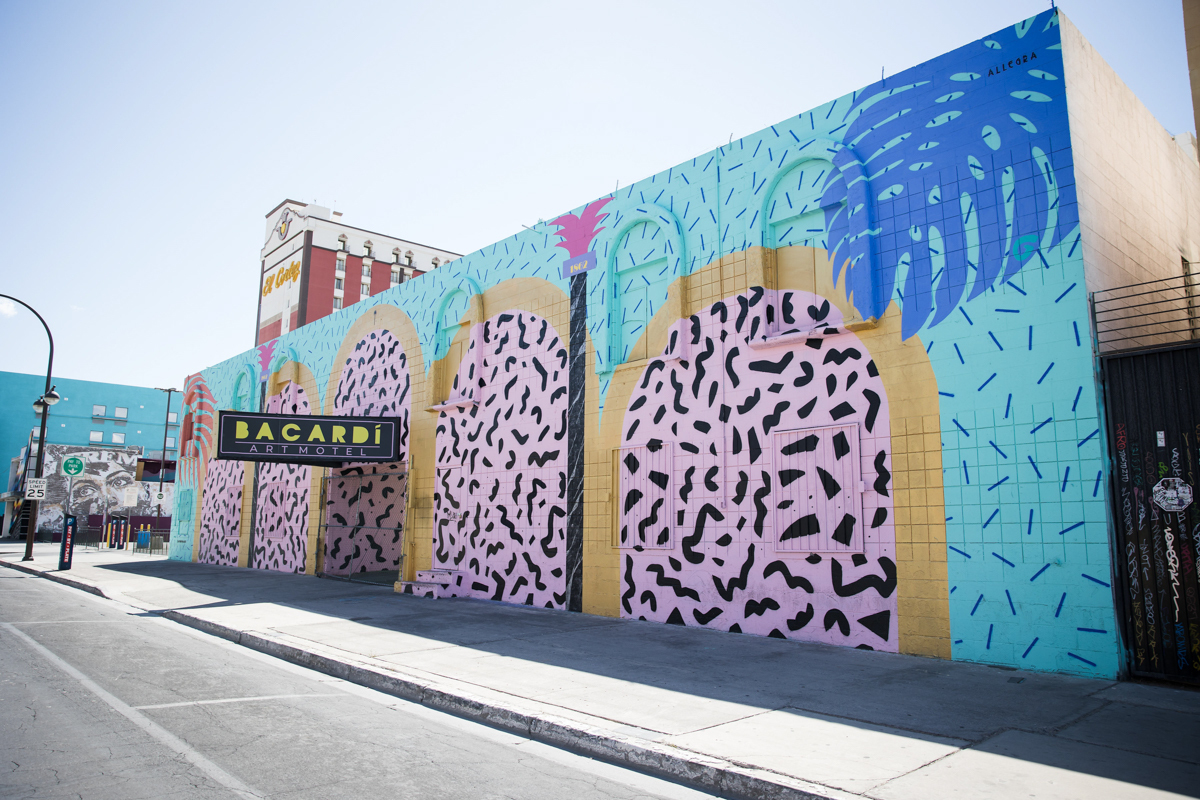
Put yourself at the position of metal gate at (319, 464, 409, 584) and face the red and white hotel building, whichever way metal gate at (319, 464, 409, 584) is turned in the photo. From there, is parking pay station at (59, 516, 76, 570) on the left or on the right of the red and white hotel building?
left
